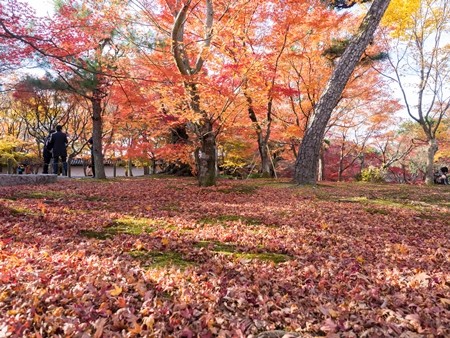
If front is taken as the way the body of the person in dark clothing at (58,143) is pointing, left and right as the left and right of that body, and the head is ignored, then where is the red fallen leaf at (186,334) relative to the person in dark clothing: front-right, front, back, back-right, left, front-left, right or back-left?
back

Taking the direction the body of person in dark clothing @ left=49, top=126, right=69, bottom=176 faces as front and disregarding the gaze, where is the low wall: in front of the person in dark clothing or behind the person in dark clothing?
behind

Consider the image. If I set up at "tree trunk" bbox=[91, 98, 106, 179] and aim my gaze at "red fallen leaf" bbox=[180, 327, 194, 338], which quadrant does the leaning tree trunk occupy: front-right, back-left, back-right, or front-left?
front-left

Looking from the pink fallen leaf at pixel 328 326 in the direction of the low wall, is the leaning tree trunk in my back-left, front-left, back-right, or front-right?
front-right

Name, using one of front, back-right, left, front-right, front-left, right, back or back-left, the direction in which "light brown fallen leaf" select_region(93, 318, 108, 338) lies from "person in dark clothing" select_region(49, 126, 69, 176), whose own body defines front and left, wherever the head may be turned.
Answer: back

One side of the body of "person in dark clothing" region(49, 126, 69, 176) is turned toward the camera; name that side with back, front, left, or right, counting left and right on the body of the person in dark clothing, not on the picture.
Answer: back

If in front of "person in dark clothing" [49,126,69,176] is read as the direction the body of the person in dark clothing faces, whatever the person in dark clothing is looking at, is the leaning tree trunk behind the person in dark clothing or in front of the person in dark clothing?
behind

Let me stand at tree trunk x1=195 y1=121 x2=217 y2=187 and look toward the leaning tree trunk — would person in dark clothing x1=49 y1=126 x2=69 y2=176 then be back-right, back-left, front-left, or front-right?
back-left

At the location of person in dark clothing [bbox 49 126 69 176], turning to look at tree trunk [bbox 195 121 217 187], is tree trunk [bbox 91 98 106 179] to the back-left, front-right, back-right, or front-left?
front-left

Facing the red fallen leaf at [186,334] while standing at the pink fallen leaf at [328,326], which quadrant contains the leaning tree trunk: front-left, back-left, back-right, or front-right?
back-right

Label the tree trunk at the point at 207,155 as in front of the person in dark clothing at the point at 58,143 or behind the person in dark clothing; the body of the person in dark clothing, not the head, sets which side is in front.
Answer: behind

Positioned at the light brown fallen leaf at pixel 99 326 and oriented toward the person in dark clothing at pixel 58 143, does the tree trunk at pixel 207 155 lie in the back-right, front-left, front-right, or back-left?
front-right

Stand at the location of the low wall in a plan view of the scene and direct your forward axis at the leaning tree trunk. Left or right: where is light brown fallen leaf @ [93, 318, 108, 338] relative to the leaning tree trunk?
right

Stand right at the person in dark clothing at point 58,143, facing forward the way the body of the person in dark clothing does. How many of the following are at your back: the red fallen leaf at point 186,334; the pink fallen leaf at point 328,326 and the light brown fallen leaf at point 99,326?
3
